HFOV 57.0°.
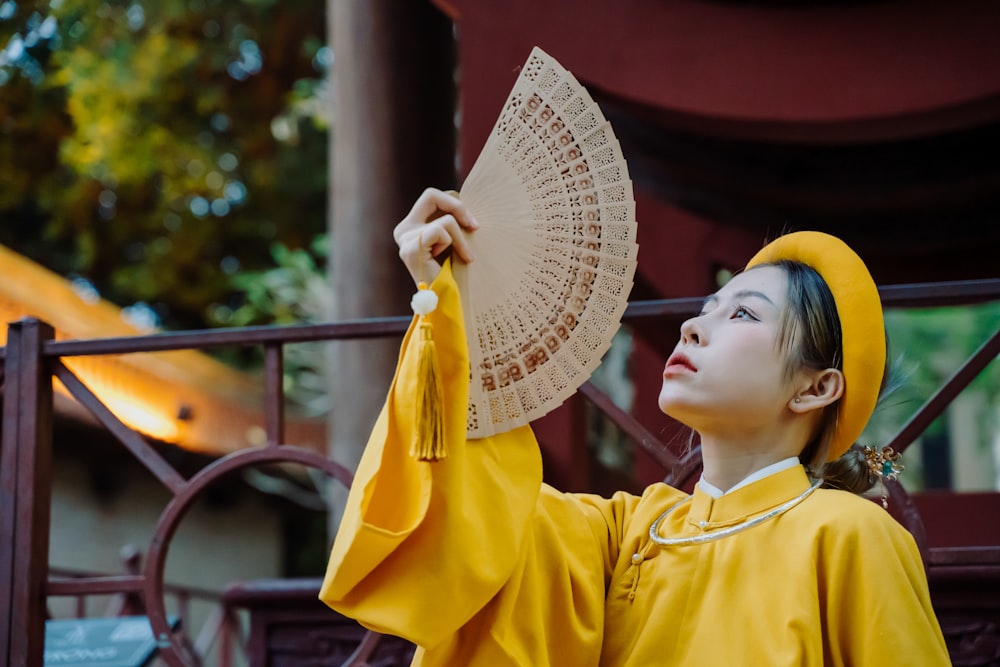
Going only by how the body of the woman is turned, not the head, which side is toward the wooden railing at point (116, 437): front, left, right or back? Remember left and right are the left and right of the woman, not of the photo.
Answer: right

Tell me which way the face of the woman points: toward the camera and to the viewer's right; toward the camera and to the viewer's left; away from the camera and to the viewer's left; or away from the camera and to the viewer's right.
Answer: toward the camera and to the viewer's left

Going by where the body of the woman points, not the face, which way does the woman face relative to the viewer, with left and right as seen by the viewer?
facing the viewer and to the left of the viewer
